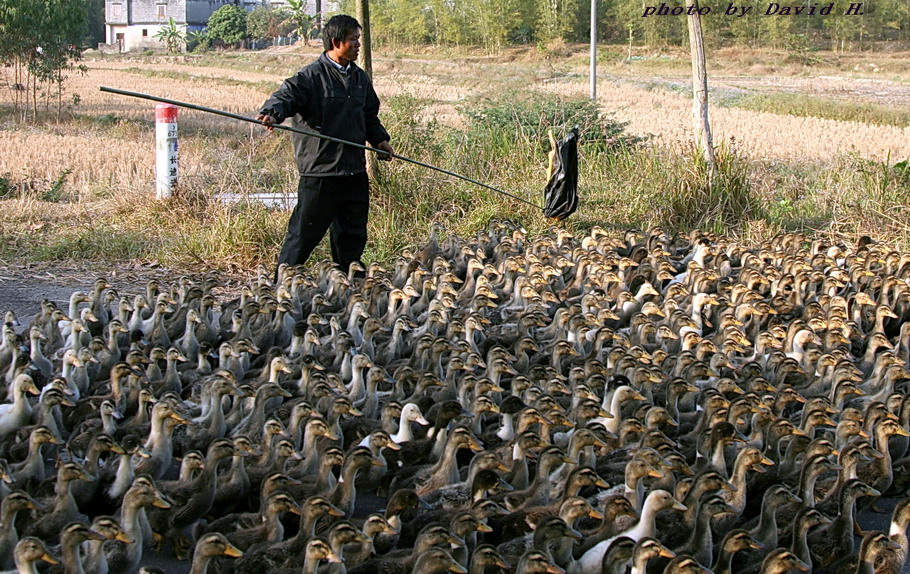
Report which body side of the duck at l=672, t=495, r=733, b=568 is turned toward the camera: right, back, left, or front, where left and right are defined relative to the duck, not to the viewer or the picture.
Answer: right

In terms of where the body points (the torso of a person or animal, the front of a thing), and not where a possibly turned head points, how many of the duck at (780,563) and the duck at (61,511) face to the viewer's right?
2

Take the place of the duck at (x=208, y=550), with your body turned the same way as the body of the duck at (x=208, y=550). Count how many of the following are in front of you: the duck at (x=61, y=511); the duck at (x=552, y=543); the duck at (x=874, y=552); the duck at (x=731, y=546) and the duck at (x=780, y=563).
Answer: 4

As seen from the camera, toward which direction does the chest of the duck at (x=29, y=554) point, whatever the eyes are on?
to the viewer's right

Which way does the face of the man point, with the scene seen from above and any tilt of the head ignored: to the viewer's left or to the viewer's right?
to the viewer's right
